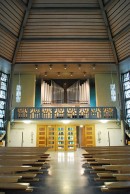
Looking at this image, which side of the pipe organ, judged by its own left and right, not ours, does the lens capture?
front
